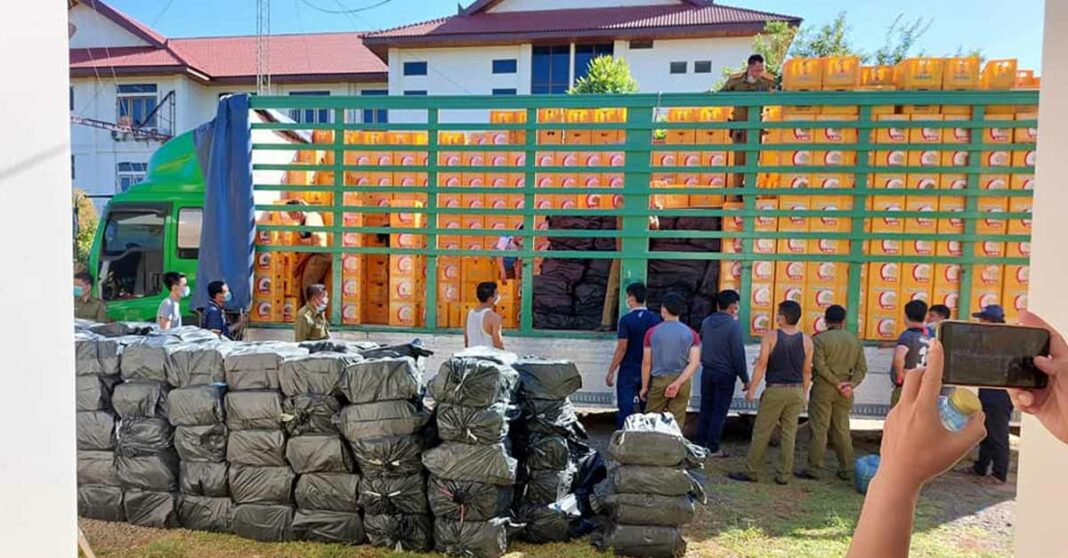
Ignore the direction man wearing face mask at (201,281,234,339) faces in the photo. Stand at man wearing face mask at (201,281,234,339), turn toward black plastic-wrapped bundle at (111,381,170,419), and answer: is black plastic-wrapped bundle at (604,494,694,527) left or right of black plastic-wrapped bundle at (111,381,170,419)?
left

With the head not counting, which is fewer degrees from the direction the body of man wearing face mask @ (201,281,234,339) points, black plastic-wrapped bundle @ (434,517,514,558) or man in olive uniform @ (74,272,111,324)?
the black plastic-wrapped bundle

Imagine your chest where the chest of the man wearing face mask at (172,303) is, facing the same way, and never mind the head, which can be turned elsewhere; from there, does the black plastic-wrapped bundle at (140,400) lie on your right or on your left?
on your right

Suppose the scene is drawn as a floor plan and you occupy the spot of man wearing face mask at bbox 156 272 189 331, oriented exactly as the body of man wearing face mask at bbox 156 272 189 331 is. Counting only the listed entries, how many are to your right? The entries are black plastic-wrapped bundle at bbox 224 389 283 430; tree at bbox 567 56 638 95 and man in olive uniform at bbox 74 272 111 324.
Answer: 1

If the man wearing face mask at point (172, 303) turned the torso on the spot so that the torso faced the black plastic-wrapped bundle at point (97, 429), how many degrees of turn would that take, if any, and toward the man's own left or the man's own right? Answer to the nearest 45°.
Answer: approximately 90° to the man's own right
